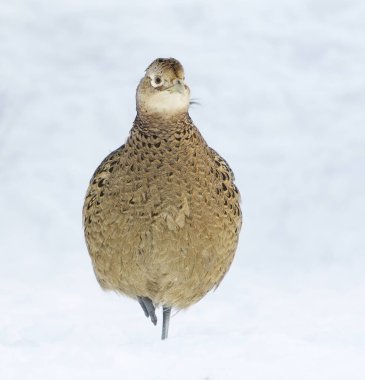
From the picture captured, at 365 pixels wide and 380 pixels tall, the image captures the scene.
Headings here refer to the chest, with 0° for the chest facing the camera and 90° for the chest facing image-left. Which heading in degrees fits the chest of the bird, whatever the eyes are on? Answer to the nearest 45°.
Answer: approximately 0°
